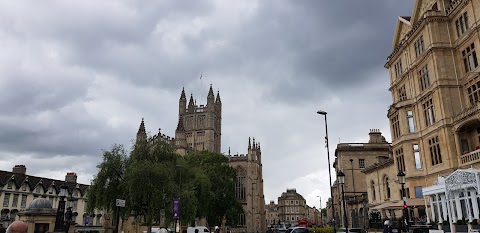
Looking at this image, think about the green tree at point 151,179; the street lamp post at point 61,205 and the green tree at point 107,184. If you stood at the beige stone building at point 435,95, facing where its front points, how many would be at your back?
0

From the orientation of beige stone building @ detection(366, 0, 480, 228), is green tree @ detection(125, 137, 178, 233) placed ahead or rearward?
ahead

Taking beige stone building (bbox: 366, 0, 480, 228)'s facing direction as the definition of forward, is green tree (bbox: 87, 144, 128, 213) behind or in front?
in front

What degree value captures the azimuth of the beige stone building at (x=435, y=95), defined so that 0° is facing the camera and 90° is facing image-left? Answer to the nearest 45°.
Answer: approximately 45°

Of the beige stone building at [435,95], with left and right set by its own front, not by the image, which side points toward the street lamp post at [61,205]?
front

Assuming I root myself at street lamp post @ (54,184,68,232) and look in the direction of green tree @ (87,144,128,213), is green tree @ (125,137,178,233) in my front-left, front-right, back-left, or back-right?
front-right
